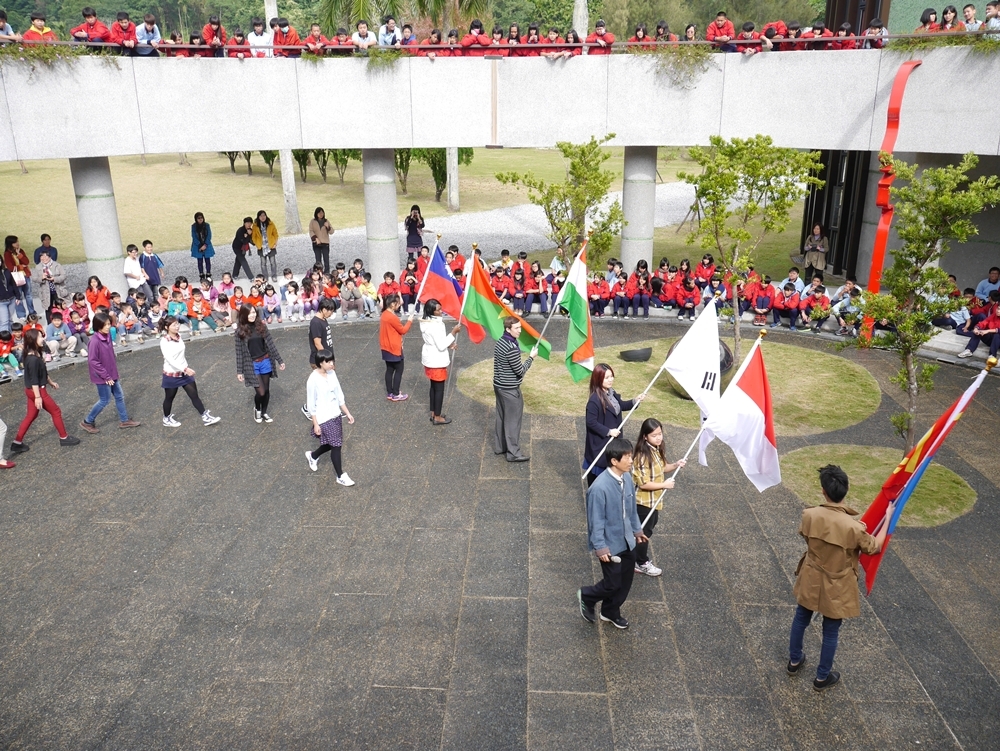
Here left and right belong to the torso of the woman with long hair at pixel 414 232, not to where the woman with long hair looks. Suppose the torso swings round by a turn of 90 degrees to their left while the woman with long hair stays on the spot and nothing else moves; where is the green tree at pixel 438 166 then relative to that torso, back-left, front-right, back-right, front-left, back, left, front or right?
left

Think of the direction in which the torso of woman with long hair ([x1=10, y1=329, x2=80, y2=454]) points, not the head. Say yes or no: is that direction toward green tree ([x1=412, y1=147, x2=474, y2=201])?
no

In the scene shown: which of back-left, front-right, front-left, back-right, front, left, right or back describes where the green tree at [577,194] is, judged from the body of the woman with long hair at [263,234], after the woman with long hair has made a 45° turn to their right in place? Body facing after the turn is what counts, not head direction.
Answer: left

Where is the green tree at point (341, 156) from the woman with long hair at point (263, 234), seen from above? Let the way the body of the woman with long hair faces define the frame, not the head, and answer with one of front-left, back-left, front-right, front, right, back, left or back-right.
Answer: back

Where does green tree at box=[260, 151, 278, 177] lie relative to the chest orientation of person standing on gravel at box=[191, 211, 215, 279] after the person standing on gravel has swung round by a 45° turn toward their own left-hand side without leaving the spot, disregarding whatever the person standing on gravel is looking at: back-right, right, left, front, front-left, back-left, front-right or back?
back-left

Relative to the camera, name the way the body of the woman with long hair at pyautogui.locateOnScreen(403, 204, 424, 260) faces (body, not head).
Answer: toward the camera

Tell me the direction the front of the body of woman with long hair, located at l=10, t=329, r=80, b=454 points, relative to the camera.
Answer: to the viewer's right

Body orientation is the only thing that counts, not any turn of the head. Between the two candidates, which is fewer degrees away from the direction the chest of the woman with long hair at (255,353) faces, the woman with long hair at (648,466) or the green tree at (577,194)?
the woman with long hair

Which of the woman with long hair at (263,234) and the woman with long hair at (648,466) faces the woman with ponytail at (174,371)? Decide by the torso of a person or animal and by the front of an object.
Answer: the woman with long hair at (263,234)

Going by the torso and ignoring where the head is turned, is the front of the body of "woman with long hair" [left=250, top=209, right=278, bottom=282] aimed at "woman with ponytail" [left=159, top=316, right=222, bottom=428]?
yes

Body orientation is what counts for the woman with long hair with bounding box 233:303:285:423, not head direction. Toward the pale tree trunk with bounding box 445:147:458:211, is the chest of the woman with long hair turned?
no

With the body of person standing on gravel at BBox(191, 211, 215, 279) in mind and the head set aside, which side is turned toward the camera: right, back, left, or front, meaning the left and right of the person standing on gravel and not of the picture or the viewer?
front

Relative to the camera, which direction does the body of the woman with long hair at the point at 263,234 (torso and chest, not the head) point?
toward the camera

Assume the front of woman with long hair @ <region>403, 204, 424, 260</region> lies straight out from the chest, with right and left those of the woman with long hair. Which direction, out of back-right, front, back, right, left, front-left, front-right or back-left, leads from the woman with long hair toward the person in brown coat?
front

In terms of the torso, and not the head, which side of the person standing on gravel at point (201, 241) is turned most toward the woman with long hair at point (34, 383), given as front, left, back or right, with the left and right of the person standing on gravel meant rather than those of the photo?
front

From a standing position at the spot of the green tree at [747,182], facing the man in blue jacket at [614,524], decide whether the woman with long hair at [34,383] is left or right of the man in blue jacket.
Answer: right

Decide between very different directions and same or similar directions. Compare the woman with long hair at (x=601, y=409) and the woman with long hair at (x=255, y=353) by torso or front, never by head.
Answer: same or similar directions

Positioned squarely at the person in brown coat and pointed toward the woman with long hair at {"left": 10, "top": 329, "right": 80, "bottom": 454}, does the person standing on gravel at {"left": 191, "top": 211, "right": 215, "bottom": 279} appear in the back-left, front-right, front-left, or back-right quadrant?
front-right

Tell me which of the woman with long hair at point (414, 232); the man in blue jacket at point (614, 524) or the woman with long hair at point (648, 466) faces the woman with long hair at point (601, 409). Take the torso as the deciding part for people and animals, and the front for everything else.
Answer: the woman with long hair at point (414, 232)

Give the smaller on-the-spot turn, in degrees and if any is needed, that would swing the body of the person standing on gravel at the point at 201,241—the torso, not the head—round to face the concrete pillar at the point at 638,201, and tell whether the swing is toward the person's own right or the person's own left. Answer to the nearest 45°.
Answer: approximately 45° to the person's own left
